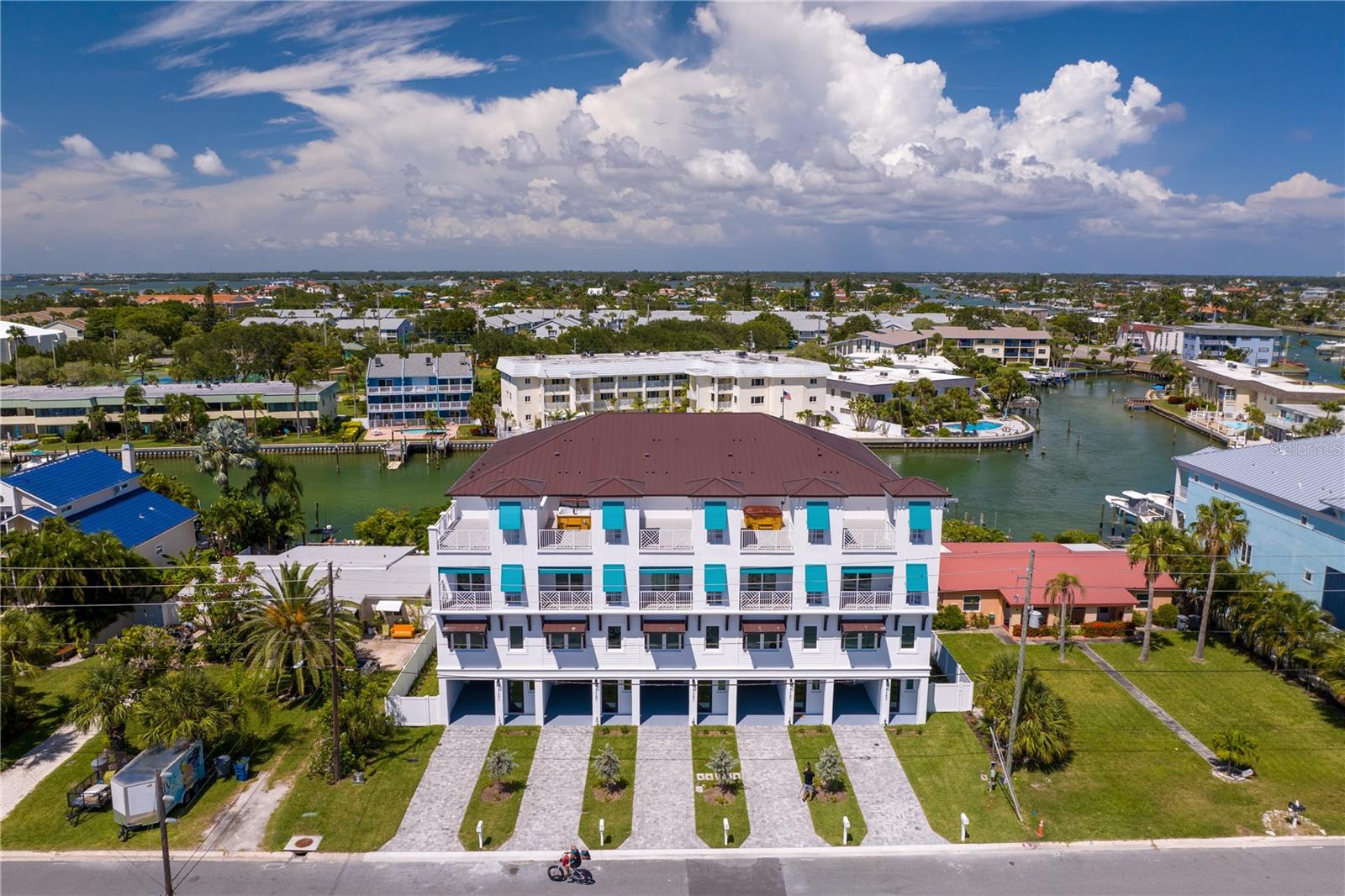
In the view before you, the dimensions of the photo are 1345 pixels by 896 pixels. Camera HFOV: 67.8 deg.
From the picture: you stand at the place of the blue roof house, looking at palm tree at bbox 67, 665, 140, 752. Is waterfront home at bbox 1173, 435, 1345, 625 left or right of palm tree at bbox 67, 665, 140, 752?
left

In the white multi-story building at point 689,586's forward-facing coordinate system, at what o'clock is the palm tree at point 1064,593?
The palm tree is roughly at 8 o'clock from the white multi-story building.

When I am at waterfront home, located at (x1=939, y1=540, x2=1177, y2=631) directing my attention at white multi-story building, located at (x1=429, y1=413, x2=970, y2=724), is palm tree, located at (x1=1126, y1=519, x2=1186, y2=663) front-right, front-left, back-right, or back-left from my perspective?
back-left

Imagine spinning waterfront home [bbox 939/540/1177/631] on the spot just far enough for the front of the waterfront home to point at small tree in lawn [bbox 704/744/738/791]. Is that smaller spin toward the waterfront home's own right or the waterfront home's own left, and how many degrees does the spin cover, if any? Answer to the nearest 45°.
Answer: approximately 45° to the waterfront home's own right

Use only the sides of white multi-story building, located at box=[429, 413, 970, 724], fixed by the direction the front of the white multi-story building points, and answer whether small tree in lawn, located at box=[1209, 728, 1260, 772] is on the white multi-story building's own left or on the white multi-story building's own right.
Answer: on the white multi-story building's own left

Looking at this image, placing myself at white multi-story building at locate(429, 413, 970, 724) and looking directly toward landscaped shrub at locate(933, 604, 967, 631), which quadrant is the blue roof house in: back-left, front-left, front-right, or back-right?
back-left

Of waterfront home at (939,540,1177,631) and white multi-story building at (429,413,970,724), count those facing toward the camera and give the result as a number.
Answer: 2

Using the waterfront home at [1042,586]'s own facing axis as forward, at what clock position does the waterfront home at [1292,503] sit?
the waterfront home at [1292,503] is roughly at 8 o'clock from the waterfront home at [1042,586].

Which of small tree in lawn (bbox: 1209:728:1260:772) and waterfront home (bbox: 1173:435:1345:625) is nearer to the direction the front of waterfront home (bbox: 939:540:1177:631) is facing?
the small tree in lawn

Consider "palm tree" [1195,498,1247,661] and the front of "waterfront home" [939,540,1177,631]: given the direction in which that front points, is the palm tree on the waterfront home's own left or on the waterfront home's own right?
on the waterfront home's own left
